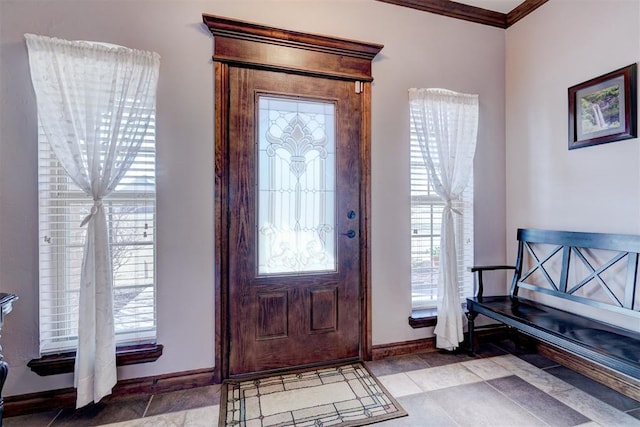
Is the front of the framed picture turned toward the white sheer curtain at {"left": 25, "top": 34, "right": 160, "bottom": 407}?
yes

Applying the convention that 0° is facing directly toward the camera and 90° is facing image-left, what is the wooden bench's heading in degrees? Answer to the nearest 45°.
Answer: approximately 45°

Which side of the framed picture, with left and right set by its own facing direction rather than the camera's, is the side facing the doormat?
front

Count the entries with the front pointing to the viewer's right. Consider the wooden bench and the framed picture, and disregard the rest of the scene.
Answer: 0

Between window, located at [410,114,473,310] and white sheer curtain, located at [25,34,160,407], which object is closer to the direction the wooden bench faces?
the white sheer curtain

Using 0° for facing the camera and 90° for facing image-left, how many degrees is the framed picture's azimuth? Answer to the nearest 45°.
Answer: approximately 45°

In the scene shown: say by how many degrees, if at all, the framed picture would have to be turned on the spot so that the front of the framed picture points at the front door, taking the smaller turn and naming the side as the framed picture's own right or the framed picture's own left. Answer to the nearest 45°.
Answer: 0° — it already faces it

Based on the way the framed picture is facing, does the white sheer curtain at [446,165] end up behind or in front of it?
in front

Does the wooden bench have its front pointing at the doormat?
yes

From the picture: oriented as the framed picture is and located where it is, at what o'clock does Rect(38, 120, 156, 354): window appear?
The window is roughly at 12 o'clock from the framed picture.

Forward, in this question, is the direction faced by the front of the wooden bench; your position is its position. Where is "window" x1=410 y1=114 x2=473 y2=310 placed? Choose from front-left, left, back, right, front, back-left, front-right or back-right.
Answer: front-right
